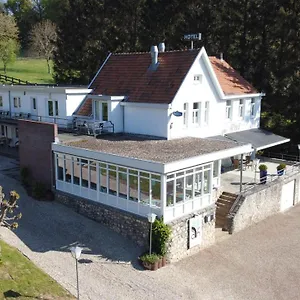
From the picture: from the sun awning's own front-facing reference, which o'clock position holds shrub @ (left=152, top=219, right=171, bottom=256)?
The shrub is roughly at 2 o'clock from the sun awning.

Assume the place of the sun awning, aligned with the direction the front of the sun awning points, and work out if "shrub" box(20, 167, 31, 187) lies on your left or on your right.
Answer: on your right

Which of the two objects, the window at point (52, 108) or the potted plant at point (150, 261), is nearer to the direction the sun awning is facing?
the potted plant

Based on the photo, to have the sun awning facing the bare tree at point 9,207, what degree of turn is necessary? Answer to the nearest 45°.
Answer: approximately 90° to its right

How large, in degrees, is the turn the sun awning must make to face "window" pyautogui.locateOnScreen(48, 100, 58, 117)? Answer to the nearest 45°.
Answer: approximately 135° to its right

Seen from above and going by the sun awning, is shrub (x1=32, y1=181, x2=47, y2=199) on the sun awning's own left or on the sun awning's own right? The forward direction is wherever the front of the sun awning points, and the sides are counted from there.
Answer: on the sun awning's own right

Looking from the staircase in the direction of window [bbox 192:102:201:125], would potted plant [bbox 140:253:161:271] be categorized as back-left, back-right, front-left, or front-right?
back-left

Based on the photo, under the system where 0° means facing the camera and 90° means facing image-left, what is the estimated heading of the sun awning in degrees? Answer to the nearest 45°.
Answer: approximately 315°

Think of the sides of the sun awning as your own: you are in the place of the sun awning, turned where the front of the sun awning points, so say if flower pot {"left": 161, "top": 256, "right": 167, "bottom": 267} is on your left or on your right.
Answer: on your right
